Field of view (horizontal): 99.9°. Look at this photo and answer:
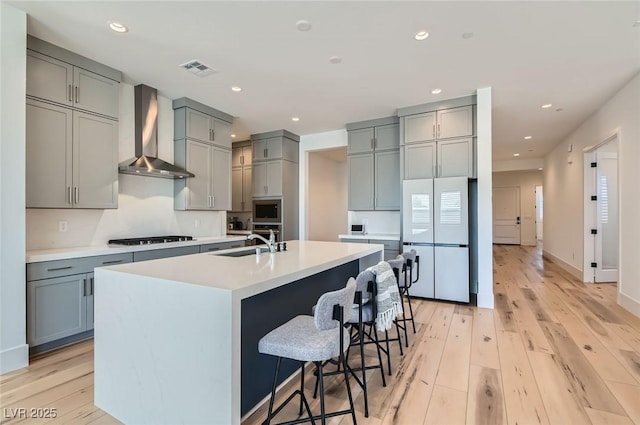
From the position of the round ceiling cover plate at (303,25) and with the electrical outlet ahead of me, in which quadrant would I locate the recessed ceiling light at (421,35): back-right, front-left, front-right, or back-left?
back-right

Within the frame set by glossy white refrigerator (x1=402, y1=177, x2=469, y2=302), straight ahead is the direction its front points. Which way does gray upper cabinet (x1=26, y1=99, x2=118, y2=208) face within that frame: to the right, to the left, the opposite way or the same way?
to the left

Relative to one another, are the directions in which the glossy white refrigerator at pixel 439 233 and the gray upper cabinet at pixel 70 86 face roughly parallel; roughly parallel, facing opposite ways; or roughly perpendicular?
roughly perpendicular

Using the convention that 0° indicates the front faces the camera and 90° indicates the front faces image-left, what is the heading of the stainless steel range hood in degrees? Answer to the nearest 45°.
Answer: approximately 315°

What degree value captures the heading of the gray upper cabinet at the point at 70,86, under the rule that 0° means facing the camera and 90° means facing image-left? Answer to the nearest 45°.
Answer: approximately 315°

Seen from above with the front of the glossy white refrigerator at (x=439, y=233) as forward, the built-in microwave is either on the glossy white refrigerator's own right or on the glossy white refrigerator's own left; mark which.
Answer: on the glossy white refrigerator's own right

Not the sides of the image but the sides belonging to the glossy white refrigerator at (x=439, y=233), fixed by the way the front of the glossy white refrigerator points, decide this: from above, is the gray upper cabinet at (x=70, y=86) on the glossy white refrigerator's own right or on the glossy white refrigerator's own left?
on the glossy white refrigerator's own right
